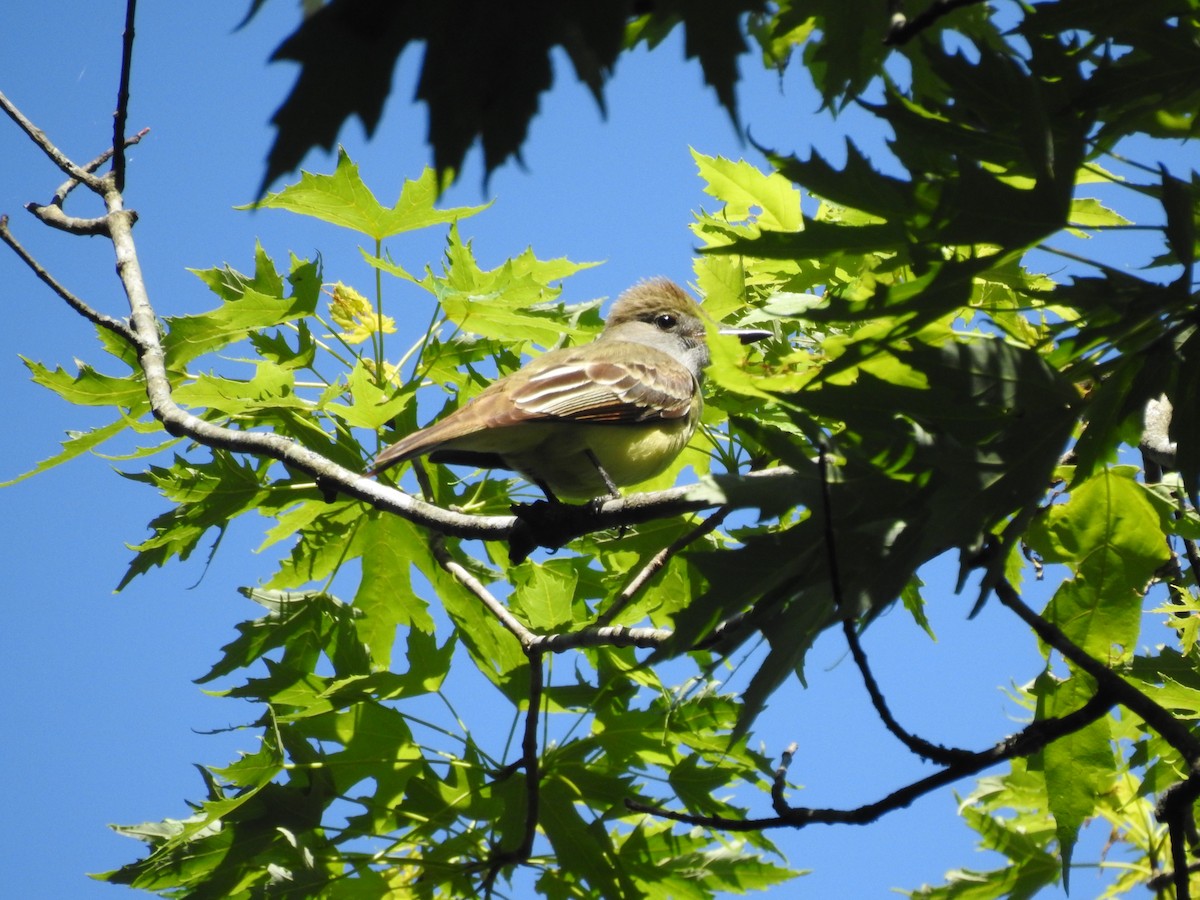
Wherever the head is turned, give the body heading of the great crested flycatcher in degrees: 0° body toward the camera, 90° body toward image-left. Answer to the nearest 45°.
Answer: approximately 270°
